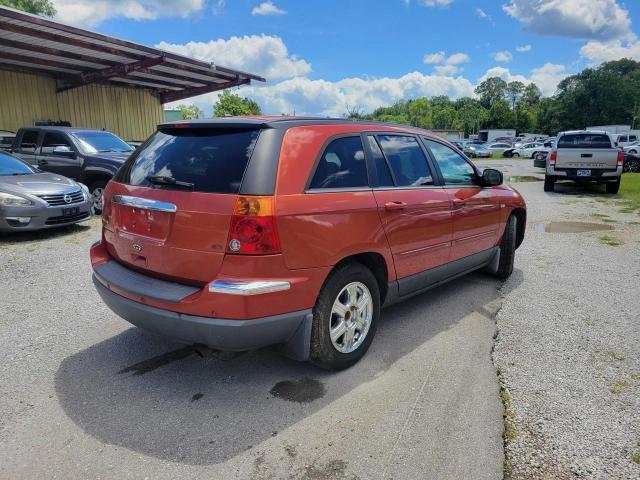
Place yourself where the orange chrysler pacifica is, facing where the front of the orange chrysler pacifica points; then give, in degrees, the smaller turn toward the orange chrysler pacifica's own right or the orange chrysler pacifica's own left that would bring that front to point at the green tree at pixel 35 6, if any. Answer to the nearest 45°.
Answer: approximately 90° to the orange chrysler pacifica's own left

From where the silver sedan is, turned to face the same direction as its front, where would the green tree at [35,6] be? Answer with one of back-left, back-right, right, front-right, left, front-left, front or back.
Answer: back-left

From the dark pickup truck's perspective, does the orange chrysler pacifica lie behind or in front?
in front

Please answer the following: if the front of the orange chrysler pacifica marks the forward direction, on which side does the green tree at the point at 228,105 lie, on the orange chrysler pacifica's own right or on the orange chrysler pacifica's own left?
on the orange chrysler pacifica's own left

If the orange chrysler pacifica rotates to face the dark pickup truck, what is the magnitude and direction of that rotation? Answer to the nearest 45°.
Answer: approximately 90° to its left

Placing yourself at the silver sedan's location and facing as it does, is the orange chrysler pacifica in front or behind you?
in front

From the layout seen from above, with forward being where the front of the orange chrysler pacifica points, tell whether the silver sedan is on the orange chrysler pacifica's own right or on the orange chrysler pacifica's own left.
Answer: on the orange chrysler pacifica's own left

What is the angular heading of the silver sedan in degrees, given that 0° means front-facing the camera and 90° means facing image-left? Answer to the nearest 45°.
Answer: approximately 315°

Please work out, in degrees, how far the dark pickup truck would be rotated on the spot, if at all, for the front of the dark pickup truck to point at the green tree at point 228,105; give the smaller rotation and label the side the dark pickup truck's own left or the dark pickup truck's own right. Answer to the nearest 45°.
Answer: approximately 135° to the dark pickup truck's own left

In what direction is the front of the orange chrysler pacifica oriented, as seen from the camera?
facing away from the viewer and to the right of the viewer

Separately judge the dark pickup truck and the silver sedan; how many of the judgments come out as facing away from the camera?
0
